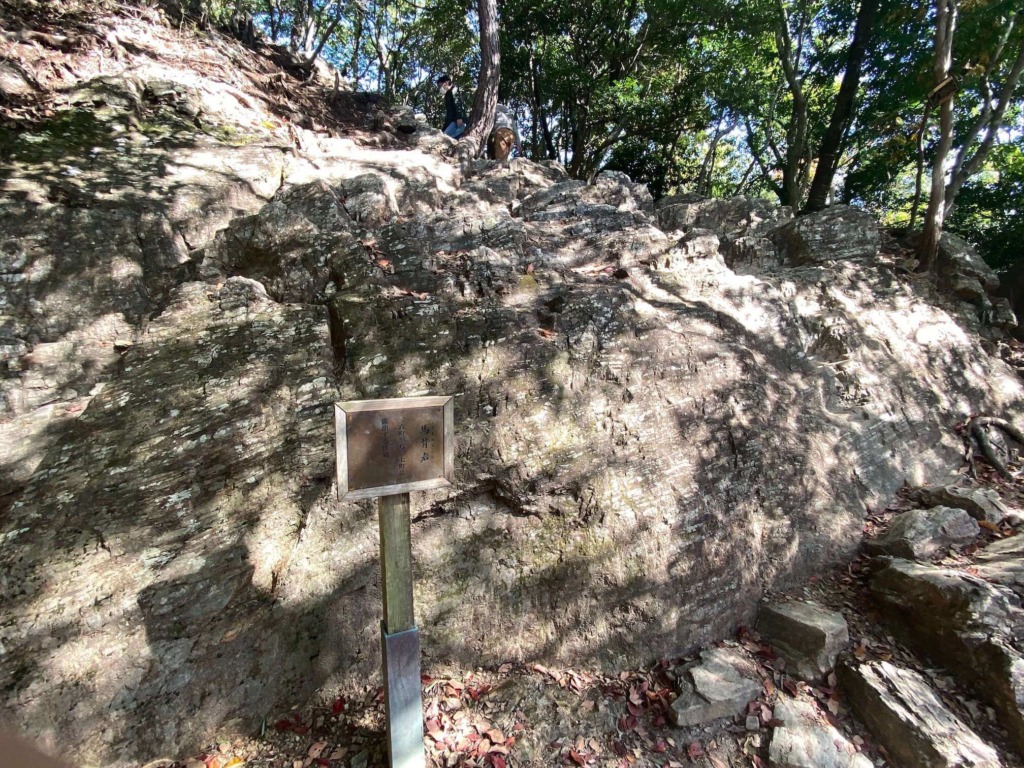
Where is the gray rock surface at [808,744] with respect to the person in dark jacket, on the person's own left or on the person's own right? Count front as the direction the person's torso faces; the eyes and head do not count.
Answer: on the person's own left

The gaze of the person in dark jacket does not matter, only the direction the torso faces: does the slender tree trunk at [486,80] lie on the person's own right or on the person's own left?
on the person's own left

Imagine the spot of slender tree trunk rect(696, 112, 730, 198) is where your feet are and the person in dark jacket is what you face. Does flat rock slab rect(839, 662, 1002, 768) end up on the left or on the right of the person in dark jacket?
left

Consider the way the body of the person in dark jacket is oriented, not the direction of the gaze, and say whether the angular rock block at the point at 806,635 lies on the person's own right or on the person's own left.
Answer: on the person's own left
